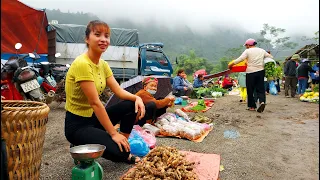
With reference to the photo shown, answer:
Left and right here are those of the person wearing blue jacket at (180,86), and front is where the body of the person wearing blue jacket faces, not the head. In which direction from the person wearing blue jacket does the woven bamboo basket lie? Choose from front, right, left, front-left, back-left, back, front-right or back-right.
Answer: right

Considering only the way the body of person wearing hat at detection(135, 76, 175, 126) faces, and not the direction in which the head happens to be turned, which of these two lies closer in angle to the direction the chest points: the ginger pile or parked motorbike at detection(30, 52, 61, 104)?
the ginger pile

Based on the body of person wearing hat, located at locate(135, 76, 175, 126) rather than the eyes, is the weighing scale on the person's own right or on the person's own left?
on the person's own right
